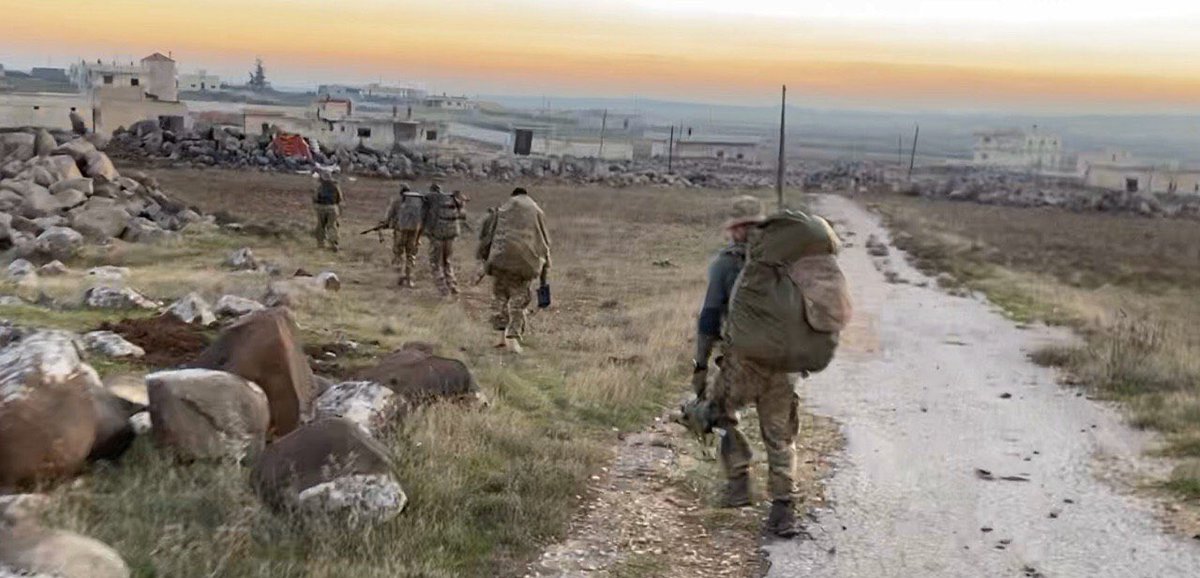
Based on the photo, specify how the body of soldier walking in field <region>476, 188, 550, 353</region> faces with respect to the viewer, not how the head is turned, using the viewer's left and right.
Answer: facing away from the viewer

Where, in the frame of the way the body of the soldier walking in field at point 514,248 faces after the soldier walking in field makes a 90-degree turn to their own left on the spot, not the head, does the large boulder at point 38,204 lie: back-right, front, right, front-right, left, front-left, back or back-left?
front-right

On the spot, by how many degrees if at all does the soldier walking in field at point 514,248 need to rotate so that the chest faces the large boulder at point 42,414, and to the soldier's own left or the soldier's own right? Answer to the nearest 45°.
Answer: approximately 180°

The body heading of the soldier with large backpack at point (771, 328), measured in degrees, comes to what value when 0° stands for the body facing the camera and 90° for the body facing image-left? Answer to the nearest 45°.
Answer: approximately 135°

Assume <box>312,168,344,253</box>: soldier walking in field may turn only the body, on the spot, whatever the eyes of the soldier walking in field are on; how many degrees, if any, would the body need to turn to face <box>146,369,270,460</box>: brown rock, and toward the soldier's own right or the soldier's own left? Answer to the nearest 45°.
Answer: approximately 180°

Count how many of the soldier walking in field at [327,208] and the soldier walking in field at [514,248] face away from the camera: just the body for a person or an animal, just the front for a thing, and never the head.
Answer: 2

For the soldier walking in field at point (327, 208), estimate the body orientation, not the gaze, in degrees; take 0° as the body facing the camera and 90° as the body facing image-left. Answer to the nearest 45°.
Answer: approximately 180°

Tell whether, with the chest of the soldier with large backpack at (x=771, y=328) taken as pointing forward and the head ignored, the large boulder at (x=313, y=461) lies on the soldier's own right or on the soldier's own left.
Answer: on the soldier's own left

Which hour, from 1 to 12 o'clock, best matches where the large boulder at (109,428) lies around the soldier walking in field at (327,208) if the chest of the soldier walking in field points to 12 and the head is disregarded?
The large boulder is roughly at 6 o'clock from the soldier walking in field.

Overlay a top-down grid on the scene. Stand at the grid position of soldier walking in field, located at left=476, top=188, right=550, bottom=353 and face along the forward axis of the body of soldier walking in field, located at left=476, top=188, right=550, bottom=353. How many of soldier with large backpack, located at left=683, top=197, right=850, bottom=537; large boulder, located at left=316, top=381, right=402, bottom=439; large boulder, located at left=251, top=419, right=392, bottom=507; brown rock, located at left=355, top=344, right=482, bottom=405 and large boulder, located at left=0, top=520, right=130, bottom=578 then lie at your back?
5

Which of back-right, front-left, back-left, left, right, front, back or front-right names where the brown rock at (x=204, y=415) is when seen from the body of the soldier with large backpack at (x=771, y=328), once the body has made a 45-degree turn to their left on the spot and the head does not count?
front

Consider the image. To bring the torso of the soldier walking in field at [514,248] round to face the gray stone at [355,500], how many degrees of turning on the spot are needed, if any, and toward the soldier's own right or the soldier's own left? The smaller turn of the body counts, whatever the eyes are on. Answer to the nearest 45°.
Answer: approximately 180°

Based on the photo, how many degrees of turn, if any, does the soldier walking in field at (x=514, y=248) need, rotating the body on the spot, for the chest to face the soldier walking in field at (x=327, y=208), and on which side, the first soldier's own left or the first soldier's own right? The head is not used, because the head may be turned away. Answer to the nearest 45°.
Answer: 0° — they already face them

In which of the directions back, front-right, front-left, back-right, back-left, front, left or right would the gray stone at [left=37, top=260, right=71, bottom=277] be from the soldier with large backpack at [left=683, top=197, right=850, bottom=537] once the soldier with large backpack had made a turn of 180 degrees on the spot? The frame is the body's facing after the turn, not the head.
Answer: back

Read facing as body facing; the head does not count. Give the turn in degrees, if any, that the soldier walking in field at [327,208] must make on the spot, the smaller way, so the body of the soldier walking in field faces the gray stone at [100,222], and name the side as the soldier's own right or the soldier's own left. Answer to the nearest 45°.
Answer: approximately 90° to the soldier's own left

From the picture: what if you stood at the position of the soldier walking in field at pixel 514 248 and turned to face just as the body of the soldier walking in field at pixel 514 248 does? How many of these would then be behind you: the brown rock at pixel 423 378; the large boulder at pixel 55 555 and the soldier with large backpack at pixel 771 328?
3
